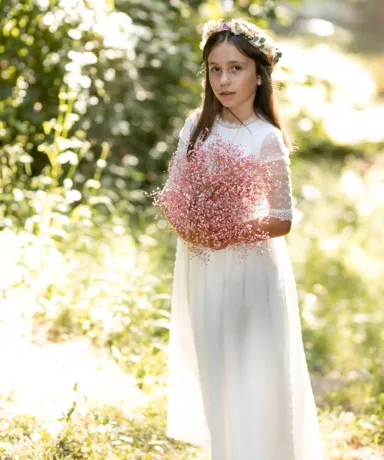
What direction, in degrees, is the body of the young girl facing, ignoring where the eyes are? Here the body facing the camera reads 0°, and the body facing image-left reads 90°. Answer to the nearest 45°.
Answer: approximately 45°
